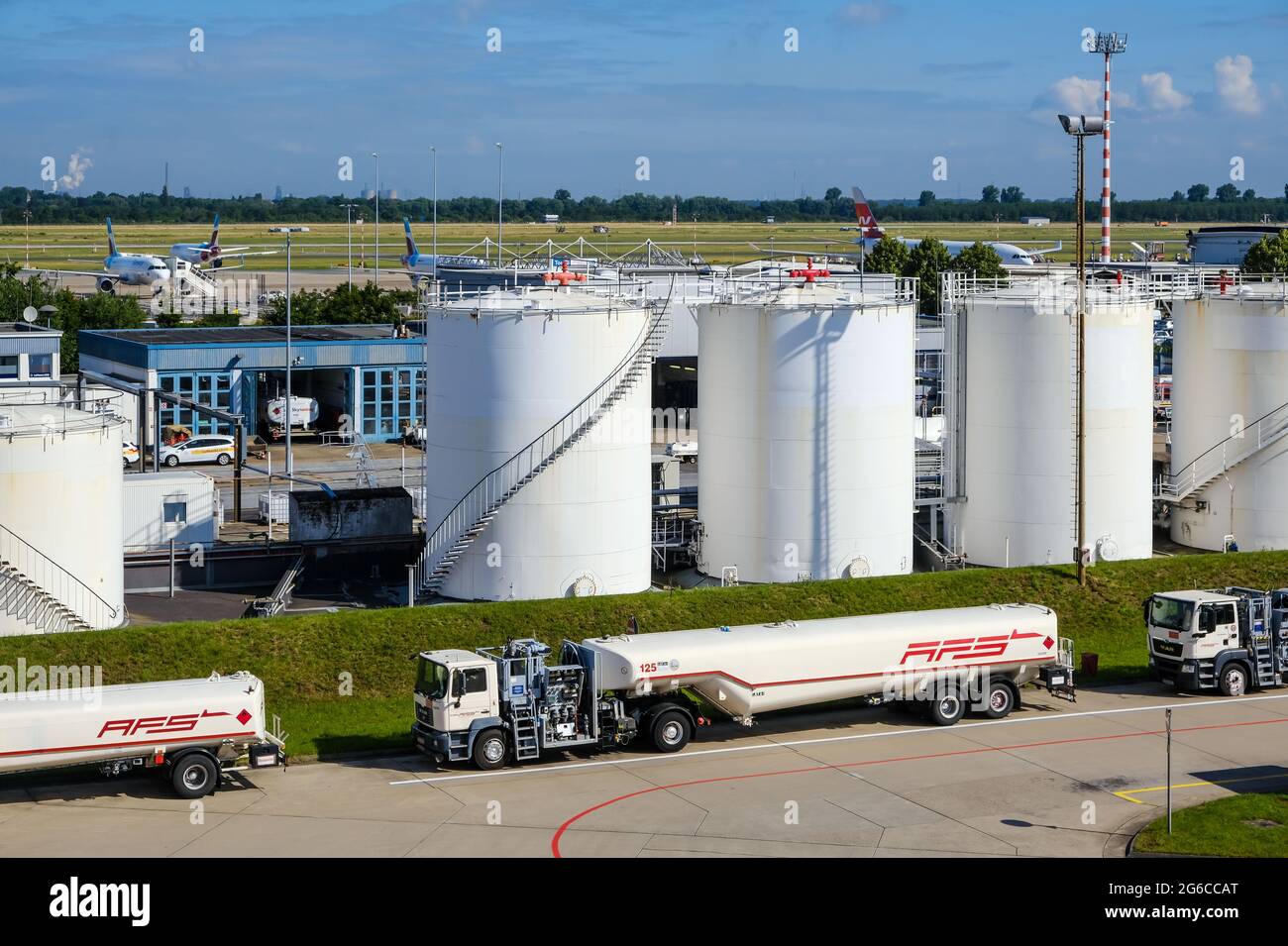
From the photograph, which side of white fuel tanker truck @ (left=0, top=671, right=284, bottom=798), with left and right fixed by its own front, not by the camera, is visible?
left

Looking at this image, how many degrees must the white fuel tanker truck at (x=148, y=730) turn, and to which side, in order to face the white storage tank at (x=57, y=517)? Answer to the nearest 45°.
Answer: approximately 90° to its right

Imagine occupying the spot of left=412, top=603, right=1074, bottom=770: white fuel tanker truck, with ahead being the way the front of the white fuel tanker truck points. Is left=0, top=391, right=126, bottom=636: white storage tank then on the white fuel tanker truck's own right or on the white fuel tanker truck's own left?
on the white fuel tanker truck's own right

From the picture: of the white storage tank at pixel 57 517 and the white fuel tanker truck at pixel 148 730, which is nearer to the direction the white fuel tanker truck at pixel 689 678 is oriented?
the white fuel tanker truck

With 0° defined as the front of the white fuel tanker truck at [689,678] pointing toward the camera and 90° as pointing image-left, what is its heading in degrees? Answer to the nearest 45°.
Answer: approximately 45°

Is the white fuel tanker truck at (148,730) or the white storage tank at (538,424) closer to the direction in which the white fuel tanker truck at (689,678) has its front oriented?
the white fuel tanker truck

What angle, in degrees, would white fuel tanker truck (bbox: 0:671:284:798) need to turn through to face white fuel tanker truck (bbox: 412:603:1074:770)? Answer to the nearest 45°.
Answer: approximately 180°

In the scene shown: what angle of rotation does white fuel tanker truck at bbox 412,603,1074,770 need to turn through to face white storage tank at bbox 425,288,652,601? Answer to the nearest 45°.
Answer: approximately 135° to its right

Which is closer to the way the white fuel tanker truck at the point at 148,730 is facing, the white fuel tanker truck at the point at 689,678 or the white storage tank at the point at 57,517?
the white storage tank
